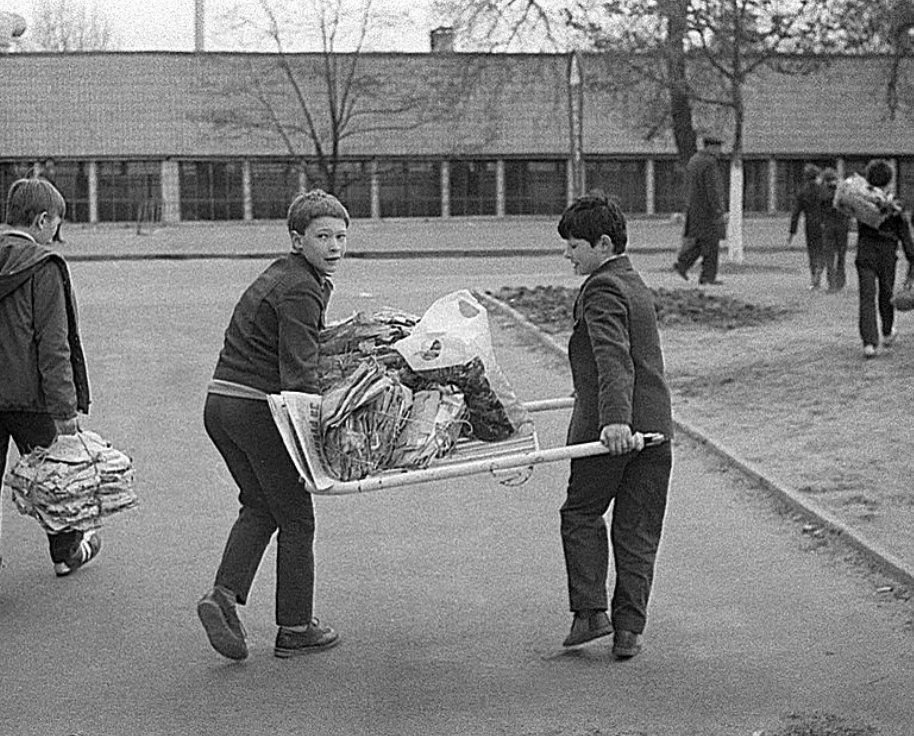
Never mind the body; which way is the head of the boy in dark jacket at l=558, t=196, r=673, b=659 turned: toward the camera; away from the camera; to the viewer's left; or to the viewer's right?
to the viewer's left

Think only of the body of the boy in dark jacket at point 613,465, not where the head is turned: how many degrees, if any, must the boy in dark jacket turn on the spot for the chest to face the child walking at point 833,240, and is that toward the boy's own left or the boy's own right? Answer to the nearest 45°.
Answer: approximately 90° to the boy's own right

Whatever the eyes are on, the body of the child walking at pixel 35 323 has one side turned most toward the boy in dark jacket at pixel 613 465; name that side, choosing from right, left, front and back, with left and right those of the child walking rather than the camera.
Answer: right

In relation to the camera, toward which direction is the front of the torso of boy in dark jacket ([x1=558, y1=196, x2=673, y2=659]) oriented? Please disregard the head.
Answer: to the viewer's left

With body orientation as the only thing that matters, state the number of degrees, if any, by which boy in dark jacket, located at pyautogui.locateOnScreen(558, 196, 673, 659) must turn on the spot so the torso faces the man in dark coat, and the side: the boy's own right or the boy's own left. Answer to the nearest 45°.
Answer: approximately 90° to the boy's own right

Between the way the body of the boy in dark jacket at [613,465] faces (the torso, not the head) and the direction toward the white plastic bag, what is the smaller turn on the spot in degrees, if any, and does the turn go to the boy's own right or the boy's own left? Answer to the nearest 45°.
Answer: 0° — they already face it
